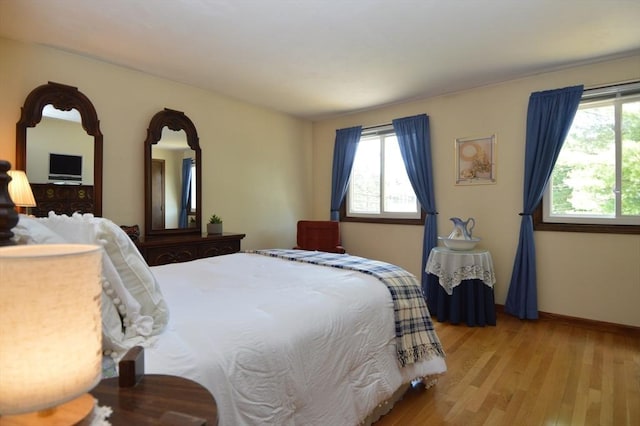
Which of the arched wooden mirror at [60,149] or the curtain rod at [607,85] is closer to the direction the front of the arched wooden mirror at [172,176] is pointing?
the curtain rod

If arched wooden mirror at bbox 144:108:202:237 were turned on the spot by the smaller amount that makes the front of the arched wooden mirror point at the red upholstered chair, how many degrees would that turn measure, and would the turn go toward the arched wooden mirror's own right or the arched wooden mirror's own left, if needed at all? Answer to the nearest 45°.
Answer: approximately 45° to the arched wooden mirror's own left

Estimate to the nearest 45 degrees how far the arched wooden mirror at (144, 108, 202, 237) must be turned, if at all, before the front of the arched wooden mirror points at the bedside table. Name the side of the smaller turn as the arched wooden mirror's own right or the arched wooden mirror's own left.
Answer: approximately 45° to the arched wooden mirror's own right

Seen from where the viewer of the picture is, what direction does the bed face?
facing away from the viewer and to the right of the viewer

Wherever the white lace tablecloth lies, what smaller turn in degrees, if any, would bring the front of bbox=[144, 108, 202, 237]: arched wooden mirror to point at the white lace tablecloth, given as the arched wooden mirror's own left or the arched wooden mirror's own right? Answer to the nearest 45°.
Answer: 0° — it already faces it

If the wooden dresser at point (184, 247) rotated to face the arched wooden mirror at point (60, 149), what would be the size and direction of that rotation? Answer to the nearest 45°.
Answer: approximately 135° to its right

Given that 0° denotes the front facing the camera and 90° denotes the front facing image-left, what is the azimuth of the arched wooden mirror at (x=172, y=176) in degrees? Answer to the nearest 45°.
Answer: approximately 315°

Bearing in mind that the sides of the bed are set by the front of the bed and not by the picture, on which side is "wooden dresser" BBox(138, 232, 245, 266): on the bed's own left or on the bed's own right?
on the bed's own left

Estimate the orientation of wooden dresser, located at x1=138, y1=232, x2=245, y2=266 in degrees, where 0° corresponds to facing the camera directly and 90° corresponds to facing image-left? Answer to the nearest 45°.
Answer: approximately 315°
